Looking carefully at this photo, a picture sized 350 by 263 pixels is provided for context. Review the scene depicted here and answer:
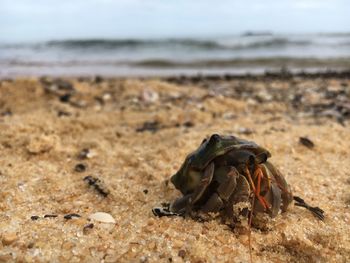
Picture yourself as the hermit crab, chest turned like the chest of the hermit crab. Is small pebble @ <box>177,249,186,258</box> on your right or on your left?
on your right

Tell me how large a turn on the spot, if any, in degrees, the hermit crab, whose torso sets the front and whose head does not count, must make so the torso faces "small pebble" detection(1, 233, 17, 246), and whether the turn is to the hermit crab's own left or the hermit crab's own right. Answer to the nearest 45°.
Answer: approximately 135° to the hermit crab's own right

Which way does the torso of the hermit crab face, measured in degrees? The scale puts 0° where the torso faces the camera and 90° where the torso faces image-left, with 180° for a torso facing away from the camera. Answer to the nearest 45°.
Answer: approximately 315°

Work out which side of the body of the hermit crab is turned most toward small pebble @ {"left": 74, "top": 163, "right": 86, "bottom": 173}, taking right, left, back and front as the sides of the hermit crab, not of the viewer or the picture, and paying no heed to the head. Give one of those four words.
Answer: back

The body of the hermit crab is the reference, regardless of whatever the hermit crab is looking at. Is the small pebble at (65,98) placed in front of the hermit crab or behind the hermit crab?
behind

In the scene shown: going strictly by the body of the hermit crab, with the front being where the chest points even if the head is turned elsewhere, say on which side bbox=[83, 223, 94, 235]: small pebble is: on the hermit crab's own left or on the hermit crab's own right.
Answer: on the hermit crab's own right

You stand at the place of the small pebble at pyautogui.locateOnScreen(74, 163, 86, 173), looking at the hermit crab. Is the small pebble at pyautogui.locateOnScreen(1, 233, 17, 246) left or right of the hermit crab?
right

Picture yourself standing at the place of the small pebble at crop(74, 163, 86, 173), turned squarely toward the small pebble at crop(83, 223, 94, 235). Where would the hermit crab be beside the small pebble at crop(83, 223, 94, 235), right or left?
left

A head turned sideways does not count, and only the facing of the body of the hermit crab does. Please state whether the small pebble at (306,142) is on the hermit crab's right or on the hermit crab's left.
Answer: on the hermit crab's left

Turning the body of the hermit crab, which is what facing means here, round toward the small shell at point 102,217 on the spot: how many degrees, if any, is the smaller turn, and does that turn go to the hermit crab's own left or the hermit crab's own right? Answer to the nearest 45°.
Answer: approximately 135° to the hermit crab's own right

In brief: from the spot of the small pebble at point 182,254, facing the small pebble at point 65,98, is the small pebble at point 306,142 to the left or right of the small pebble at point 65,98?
right
